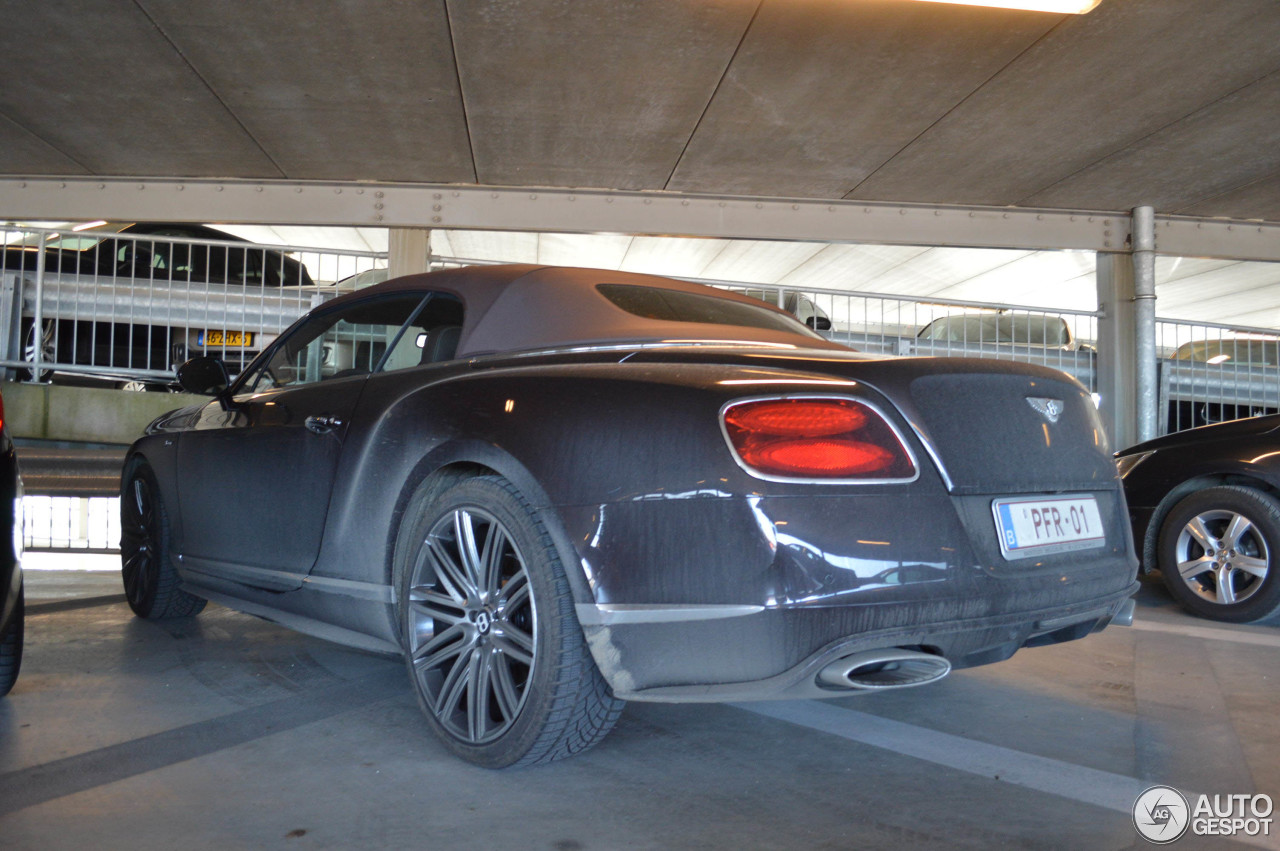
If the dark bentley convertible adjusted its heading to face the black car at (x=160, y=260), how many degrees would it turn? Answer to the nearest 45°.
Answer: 0° — it already faces it

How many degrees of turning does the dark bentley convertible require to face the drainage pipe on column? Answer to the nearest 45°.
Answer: approximately 90° to its right

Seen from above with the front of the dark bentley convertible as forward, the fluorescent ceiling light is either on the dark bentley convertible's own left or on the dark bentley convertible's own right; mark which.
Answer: on the dark bentley convertible's own right

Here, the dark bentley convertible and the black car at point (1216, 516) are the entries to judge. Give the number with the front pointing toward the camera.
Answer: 0

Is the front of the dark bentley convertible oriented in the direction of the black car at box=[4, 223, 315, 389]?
yes

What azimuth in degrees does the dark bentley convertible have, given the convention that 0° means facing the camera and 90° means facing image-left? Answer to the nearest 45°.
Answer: approximately 135°

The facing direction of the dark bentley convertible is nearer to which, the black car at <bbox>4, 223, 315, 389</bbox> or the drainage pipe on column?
the black car

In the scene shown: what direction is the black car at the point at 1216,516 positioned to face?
to the viewer's left

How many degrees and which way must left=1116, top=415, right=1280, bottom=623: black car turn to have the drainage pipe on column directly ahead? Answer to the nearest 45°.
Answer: approximately 90° to its right
